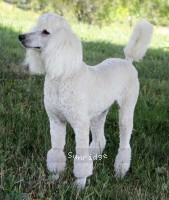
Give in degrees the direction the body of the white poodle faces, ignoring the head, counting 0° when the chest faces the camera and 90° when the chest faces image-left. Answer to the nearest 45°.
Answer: approximately 45°
